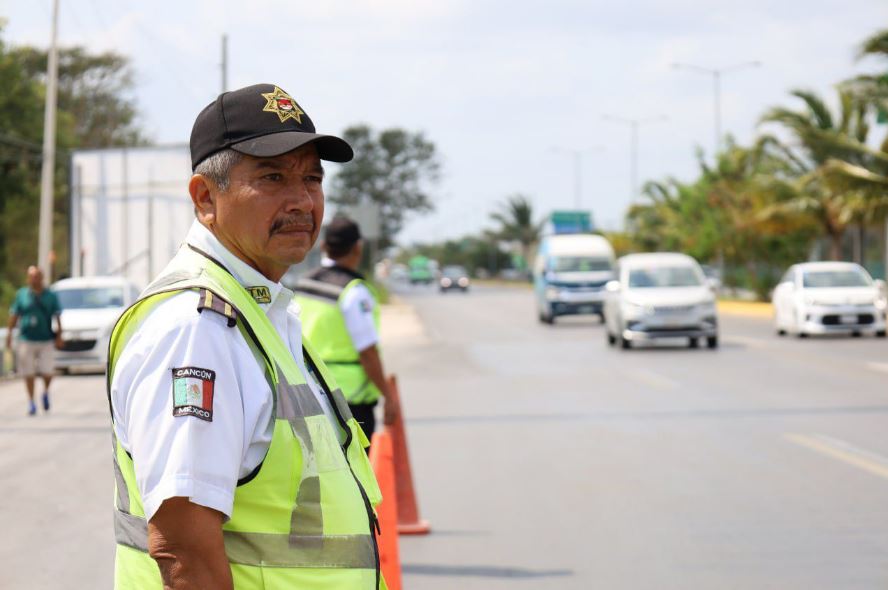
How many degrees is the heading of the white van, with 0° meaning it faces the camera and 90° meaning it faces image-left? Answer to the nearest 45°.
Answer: approximately 0°

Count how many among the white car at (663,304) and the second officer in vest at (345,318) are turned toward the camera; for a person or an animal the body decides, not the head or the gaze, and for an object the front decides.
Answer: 1

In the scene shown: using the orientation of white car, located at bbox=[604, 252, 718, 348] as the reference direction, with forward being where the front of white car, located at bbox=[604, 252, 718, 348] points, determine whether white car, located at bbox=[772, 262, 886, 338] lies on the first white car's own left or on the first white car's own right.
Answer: on the first white car's own left

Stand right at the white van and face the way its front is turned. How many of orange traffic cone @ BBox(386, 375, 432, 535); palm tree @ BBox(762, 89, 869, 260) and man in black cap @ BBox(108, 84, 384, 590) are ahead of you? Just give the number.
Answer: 2

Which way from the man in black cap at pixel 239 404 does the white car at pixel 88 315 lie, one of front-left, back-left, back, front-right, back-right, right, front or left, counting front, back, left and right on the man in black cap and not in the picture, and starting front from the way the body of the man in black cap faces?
back-left

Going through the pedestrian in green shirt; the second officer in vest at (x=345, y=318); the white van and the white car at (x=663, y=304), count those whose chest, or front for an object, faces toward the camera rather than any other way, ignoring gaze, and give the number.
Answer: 3

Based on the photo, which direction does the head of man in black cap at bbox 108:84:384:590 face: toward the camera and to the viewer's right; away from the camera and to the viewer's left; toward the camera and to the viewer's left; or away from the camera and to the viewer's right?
toward the camera and to the viewer's right

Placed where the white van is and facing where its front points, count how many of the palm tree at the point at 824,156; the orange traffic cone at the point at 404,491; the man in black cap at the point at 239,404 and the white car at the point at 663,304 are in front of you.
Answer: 3

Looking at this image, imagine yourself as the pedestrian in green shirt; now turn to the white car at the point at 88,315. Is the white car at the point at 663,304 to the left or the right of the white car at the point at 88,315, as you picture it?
right

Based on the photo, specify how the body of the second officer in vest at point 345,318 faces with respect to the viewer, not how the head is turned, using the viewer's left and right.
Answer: facing away from the viewer and to the right of the viewer

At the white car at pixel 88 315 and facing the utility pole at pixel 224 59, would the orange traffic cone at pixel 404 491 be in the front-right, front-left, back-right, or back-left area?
back-right

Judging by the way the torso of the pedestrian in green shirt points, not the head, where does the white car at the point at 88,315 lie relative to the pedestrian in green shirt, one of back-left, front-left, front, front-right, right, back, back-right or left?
back
